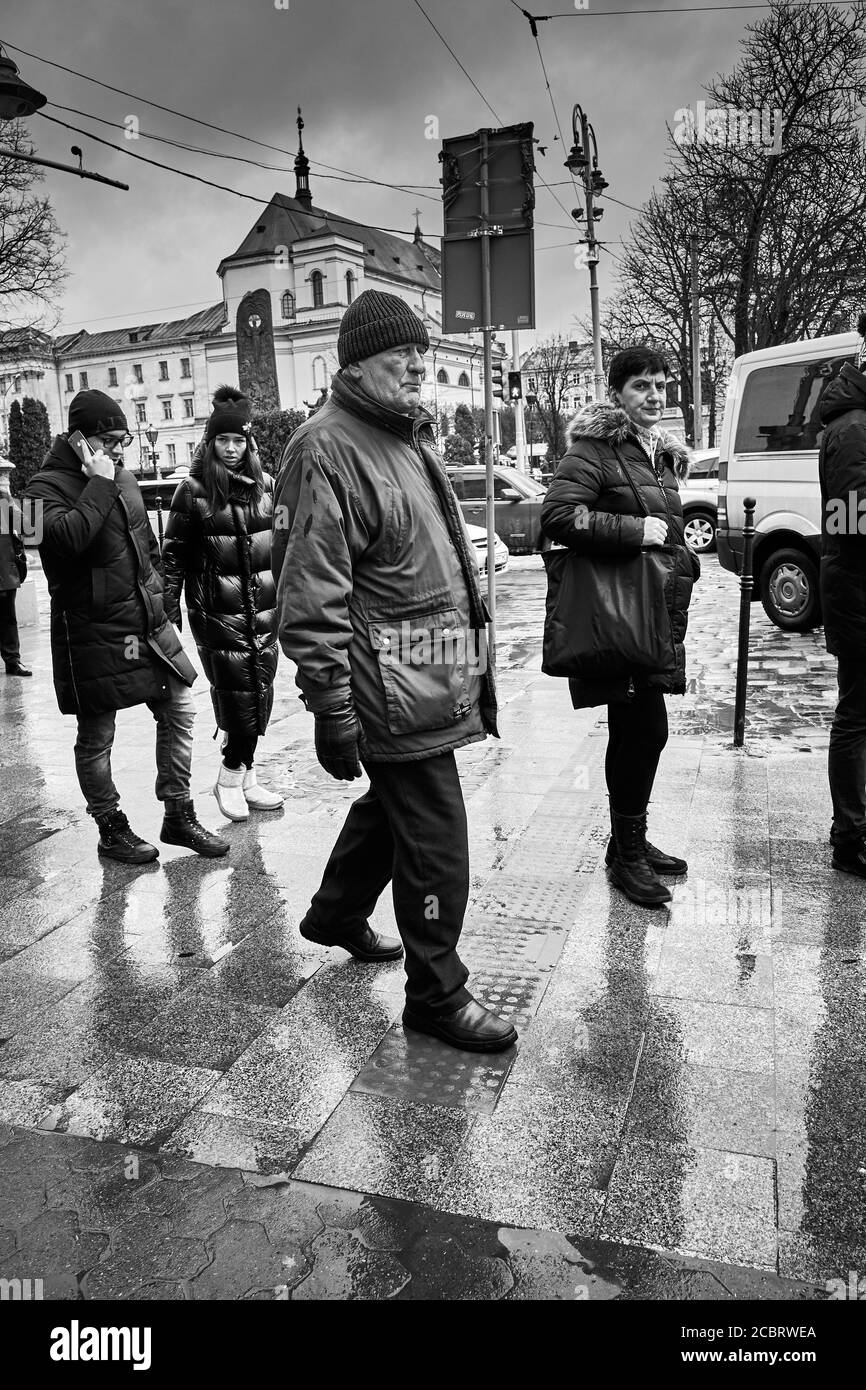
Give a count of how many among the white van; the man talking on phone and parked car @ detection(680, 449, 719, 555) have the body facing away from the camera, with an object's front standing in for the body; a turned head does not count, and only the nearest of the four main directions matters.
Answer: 0

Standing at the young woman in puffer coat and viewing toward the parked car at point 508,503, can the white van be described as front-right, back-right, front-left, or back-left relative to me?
front-right

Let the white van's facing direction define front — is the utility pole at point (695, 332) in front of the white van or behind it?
behind

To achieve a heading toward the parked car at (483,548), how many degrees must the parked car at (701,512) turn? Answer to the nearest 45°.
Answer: approximately 135° to its right

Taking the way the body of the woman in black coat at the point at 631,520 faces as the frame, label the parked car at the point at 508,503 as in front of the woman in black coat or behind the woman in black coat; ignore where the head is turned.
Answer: behind

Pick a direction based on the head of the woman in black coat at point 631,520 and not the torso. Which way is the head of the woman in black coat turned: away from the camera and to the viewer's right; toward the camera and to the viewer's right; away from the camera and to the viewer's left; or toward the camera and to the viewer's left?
toward the camera and to the viewer's right

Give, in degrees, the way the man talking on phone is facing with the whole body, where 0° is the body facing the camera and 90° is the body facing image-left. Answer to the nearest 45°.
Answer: approximately 315°

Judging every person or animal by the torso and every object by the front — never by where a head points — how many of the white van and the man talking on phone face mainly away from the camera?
0

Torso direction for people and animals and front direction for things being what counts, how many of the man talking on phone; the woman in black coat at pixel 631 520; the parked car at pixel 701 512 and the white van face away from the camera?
0

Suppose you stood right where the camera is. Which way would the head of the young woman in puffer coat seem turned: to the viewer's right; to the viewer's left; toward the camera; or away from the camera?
toward the camera

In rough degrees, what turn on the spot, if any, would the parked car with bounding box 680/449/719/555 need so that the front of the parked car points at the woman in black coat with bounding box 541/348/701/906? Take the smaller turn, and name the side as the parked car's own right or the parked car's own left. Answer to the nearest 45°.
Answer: approximately 90° to the parked car's own right
